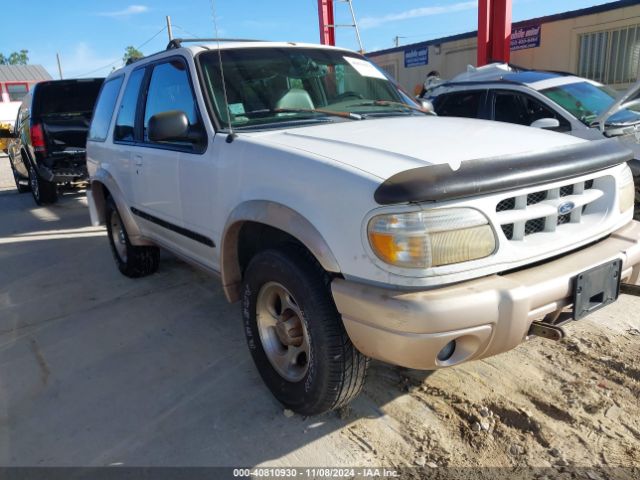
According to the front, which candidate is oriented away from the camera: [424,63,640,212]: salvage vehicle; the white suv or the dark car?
the dark car

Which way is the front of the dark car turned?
away from the camera

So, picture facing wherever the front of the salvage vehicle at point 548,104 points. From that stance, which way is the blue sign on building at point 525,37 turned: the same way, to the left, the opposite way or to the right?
to the right

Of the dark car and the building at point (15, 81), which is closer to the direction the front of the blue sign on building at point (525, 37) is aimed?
the dark car

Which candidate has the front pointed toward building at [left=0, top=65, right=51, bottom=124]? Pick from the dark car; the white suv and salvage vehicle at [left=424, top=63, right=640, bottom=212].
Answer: the dark car

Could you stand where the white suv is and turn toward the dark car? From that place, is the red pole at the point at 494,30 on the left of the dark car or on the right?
right

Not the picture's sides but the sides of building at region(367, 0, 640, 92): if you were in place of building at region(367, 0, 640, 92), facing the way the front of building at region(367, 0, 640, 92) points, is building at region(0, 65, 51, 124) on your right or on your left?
on your right

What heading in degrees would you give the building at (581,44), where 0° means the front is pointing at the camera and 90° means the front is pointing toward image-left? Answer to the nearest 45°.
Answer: approximately 45°

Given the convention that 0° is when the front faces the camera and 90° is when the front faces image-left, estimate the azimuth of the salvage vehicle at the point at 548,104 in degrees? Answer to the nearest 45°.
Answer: approximately 315°

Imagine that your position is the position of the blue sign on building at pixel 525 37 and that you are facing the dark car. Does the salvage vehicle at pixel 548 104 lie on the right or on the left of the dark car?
left

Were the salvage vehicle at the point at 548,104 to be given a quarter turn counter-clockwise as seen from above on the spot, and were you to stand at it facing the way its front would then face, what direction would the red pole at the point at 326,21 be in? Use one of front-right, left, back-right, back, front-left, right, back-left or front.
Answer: left

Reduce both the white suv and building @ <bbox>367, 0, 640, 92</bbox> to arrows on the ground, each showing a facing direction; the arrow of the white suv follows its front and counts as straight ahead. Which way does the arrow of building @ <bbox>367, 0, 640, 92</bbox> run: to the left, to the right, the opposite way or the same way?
to the right
